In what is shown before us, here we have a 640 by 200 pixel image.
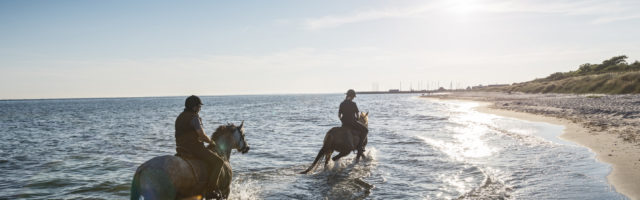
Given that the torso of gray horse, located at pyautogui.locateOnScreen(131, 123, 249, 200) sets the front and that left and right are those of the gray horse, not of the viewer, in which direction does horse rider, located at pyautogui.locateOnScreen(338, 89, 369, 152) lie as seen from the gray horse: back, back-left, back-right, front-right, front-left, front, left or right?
front-left

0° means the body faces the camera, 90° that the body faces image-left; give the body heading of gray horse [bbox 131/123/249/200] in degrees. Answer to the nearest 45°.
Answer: approximately 270°

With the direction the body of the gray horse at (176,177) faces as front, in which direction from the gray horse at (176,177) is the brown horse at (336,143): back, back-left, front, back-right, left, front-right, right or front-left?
front-left
